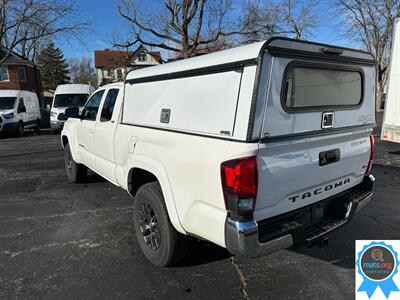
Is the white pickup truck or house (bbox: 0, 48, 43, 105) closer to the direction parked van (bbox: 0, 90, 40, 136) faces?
the white pickup truck

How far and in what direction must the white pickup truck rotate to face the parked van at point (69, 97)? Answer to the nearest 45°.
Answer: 0° — it already faces it

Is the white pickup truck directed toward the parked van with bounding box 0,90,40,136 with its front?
yes

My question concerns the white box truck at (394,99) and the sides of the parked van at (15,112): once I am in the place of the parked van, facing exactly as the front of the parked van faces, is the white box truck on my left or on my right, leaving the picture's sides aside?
on my left

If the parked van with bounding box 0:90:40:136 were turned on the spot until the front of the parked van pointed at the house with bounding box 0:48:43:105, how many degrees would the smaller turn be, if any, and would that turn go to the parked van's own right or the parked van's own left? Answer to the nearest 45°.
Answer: approximately 135° to the parked van's own right

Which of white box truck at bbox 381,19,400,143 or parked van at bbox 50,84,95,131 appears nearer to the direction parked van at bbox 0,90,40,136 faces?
the white box truck

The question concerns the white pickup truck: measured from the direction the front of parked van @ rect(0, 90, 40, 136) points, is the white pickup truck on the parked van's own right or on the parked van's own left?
on the parked van's own left

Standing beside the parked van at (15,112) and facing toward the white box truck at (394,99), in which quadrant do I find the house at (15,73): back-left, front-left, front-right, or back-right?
back-left

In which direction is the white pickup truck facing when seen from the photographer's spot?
facing away from the viewer and to the left of the viewer

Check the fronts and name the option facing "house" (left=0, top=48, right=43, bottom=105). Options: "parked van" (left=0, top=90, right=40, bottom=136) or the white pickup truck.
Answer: the white pickup truck
